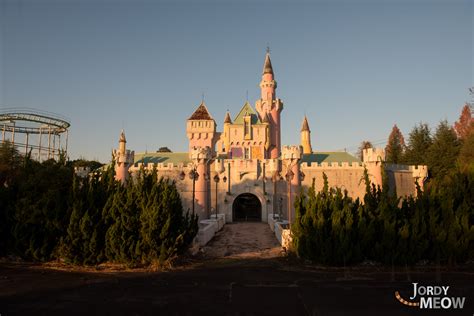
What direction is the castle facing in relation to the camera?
toward the camera

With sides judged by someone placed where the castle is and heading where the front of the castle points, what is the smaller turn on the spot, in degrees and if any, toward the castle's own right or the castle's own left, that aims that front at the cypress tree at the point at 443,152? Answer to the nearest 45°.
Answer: approximately 90° to the castle's own left
